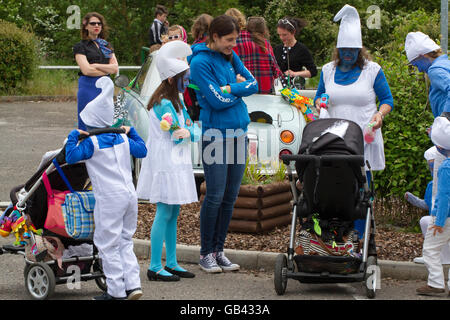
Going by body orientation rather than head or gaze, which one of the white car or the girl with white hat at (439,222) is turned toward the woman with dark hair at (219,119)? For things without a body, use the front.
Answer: the girl with white hat

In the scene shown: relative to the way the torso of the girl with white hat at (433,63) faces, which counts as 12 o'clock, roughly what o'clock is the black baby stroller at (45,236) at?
The black baby stroller is roughly at 11 o'clock from the girl with white hat.

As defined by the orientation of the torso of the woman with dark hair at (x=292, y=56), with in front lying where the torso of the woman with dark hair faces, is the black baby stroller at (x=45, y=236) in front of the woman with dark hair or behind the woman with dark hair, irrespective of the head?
in front

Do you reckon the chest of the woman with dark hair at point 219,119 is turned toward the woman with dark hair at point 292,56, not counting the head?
no

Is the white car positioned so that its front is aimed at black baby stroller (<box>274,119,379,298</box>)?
no

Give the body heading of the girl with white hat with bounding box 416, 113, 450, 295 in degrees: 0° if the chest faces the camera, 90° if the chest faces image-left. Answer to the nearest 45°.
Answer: approximately 90°

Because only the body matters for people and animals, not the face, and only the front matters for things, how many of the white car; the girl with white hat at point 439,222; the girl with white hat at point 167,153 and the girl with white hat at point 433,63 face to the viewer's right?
1

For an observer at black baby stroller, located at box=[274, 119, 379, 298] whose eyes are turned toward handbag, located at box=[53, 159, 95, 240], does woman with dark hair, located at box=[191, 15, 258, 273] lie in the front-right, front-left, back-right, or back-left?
front-right

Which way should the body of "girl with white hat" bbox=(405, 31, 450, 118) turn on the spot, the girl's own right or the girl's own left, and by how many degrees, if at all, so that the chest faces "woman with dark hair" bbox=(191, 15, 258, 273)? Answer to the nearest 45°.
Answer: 0° — they already face them

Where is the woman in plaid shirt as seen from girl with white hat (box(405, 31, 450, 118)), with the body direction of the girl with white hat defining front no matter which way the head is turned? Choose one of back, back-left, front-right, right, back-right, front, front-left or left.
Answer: front-right

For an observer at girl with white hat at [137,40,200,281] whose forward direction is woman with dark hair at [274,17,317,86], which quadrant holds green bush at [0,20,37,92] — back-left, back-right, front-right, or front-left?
front-left
